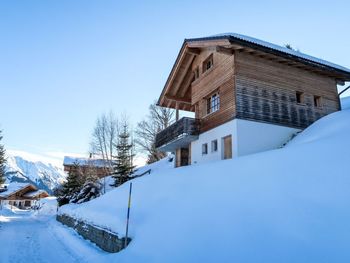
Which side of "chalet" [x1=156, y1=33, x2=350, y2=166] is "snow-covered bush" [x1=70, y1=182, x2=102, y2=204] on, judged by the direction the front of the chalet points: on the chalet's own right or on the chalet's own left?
on the chalet's own right

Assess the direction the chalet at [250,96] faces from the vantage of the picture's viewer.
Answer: facing the viewer and to the left of the viewer
